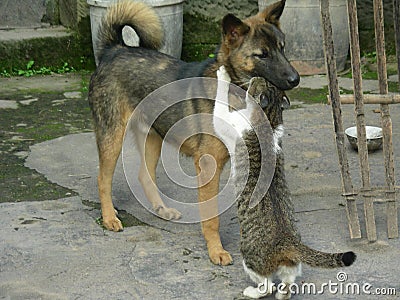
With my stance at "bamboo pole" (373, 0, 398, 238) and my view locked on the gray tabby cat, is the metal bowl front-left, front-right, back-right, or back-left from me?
back-right

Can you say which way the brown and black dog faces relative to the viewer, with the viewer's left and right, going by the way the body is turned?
facing the viewer and to the right of the viewer

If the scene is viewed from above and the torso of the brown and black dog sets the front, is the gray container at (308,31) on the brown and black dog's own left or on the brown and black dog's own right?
on the brown and black dog's own left

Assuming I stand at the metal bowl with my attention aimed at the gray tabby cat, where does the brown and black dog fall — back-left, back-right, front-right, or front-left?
front-right

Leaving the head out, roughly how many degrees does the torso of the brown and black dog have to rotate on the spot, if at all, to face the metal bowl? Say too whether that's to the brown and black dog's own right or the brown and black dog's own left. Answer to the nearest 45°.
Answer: approximately 90° to the brown and black dog's own left

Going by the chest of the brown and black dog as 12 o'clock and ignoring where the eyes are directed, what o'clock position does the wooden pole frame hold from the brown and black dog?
The wooden pole frame is roughly at 11 o'clock from the brown and black dog.

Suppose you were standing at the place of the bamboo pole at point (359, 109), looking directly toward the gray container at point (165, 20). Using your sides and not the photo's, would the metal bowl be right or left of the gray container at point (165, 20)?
right

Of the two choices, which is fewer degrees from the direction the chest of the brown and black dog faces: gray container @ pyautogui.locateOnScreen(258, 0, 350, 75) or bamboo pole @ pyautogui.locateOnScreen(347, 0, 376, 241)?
the bamboo pole

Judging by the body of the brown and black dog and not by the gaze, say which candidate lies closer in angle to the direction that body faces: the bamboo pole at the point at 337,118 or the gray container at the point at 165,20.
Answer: the bamboo pole

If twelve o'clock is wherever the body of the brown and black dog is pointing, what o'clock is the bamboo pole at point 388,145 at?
The bamboo pole is roughly at 11 o'clock from the brown and black dog.
